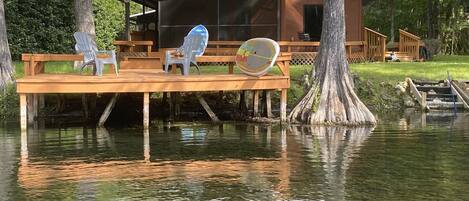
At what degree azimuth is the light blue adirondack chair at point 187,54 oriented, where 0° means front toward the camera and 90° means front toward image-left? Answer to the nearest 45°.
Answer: approximately 45°

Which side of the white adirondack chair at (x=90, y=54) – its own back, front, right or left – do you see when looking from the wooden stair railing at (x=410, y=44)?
left

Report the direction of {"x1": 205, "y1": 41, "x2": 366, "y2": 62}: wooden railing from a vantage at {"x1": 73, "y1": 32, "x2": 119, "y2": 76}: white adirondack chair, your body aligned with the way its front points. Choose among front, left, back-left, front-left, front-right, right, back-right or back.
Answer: left

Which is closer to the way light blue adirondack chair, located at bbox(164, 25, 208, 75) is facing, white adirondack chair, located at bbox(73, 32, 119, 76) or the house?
the white adirondack chair

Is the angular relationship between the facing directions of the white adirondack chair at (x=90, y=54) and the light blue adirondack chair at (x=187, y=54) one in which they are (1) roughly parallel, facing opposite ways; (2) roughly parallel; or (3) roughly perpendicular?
roughly perpendicular

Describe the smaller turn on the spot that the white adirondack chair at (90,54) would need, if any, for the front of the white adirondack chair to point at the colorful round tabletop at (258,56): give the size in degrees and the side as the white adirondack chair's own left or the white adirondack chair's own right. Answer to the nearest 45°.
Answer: approximately 45° to the white adirondack chair's own left

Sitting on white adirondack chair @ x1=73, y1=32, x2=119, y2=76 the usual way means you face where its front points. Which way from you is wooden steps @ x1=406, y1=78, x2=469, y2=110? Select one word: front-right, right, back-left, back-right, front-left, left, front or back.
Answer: front-left

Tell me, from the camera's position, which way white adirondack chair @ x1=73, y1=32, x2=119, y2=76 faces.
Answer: facing the viewer and to the right of the viewer
